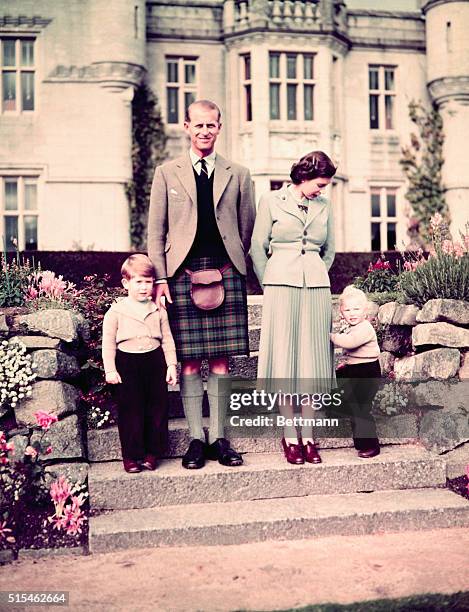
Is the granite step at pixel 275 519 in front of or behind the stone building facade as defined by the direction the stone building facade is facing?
in front

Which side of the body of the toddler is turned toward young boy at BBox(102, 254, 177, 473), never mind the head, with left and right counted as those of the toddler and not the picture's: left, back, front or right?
front

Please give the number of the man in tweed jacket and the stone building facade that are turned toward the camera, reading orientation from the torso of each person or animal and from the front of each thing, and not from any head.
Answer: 2

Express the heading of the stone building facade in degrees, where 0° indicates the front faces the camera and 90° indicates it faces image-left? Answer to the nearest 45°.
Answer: approximately 0°

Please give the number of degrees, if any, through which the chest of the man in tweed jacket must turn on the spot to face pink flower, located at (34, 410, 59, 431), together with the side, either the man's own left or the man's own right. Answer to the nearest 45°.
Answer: approximately 90° to the man's own right

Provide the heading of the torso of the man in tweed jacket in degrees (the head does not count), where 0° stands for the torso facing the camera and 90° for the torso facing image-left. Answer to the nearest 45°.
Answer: approximately 0°

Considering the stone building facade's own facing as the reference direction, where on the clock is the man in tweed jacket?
The man in tweed jacket is roughly at 12 o'clock from the stone building facade.

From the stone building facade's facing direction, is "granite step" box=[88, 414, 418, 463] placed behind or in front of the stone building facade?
in front

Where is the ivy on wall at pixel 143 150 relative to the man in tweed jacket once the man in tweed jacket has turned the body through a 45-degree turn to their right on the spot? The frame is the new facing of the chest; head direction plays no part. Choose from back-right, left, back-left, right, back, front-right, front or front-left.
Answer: back-right

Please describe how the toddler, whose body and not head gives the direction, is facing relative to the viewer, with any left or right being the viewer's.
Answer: facing the viewer and to the left of the viewer

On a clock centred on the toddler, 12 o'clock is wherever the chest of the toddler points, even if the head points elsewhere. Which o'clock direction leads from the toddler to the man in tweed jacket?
The man in tweed jacket is roughly at 1 o'clock from the toddler.
